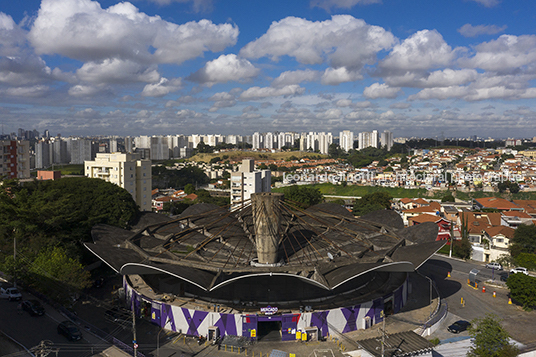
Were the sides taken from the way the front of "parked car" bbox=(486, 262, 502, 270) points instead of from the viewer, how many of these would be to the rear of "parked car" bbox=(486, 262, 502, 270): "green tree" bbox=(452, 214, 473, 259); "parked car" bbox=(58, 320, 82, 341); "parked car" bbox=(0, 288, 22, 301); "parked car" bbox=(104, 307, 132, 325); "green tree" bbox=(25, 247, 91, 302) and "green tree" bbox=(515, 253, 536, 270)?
1

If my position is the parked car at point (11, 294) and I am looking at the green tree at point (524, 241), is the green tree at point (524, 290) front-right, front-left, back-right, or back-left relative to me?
front-right

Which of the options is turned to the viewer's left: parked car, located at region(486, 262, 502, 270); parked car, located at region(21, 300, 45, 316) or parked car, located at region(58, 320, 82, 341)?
parked car, located at region(486, 262, 502, 270)

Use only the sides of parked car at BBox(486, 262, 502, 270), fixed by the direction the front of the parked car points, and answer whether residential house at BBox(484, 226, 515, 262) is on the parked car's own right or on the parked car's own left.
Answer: on the parked car's own right

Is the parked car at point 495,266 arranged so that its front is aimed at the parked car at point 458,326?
no

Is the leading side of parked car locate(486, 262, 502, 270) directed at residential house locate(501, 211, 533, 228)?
no

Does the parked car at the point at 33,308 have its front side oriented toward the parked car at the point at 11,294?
no

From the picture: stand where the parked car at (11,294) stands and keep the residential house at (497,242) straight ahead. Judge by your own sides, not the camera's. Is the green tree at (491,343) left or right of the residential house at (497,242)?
right

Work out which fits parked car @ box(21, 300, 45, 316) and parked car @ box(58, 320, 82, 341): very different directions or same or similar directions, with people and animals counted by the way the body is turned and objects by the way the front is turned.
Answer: same or similar directions

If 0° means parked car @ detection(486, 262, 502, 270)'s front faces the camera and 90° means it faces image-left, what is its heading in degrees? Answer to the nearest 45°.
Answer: approximately 90°

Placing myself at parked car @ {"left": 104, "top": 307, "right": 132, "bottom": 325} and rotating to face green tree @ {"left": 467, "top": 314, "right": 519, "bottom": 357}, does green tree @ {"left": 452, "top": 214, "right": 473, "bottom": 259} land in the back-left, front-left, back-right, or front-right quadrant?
front-left

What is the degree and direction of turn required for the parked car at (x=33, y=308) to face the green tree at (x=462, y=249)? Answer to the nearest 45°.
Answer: approximately 45° to its left
